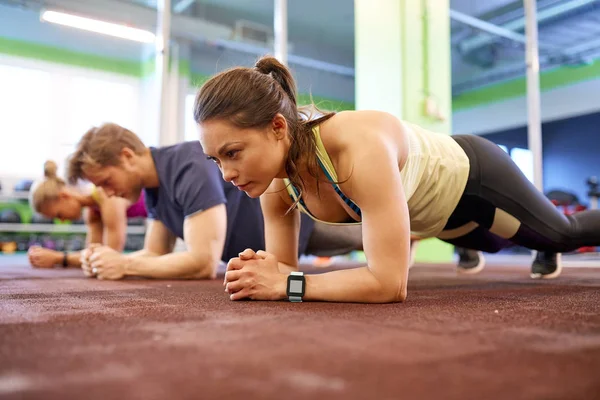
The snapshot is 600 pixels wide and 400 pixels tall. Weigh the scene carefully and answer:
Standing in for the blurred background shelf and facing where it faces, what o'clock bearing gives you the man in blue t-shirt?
The man in blue t-shirt is roughly at 12 o'clock from the blurred background shelf.

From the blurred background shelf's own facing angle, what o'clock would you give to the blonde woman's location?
The blonde woman is roughly at 12 o'clock from the blurred background shelf.

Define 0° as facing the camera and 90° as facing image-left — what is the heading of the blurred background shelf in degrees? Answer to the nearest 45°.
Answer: approximately 0°

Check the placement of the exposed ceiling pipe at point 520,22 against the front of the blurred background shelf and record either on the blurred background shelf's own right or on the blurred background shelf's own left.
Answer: on the blurred background shelf's own left

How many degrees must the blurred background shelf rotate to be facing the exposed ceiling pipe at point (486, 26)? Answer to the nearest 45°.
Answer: approximately 45° to its left

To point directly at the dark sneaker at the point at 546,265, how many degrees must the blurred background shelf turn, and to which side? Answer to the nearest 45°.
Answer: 0° — it already faces it

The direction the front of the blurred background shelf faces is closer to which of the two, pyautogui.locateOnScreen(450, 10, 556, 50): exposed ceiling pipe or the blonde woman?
the blonde woman
